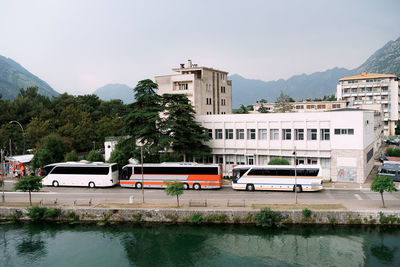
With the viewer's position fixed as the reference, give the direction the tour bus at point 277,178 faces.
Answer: facing to the left of the viewer

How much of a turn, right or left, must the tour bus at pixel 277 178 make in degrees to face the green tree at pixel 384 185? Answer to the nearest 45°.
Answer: approximately 135° to its left

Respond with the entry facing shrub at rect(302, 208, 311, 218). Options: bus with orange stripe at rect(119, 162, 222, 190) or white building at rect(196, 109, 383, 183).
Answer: the white building

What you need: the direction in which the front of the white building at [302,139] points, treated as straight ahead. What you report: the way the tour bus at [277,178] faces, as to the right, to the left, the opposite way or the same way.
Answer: to the right

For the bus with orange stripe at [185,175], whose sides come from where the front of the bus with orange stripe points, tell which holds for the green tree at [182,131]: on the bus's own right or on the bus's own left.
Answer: on the bus's own right

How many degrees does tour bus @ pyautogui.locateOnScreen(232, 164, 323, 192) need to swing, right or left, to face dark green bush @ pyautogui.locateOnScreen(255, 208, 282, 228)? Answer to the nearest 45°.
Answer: approximately 90° to its left

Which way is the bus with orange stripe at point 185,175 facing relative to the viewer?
to the viewer's left

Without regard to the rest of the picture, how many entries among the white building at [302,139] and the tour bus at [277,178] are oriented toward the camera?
1

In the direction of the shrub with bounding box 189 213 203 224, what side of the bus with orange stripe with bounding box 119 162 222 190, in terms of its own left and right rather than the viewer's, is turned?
left

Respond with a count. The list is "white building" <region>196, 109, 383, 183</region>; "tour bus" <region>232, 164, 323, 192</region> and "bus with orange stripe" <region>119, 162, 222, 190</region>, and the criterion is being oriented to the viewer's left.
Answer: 2

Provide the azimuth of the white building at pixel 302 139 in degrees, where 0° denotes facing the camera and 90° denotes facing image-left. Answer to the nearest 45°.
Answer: approximately 0°

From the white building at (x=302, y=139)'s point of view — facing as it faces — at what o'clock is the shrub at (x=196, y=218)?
The shrub is roughly at 1 o'clock from the white building.

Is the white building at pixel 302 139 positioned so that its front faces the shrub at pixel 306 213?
yes

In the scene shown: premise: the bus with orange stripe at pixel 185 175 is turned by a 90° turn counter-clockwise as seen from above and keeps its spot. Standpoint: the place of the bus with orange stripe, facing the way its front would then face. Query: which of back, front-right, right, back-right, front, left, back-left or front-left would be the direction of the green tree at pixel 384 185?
front-left
